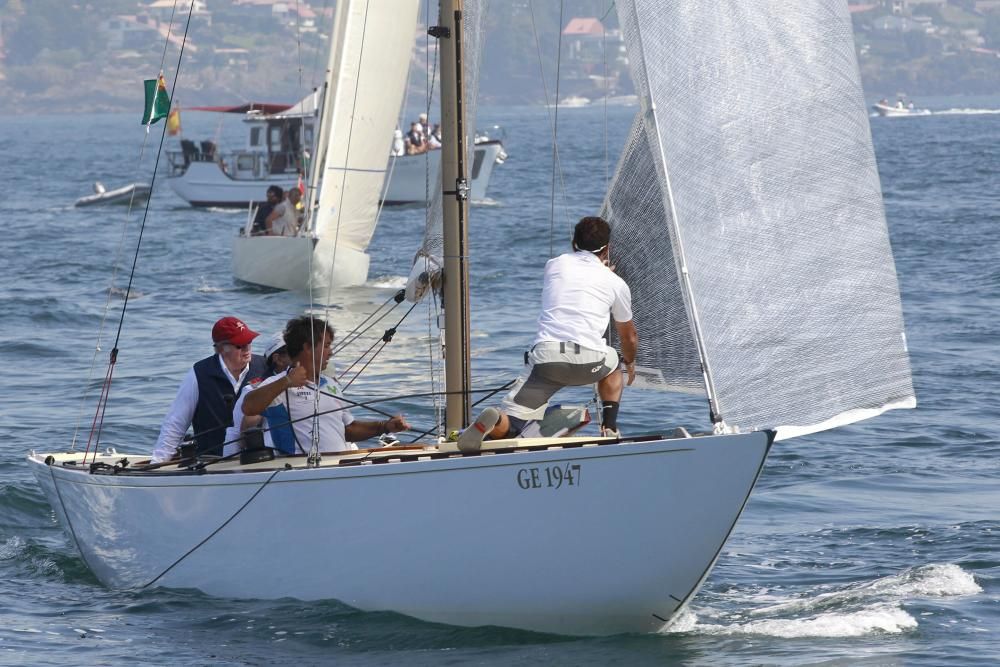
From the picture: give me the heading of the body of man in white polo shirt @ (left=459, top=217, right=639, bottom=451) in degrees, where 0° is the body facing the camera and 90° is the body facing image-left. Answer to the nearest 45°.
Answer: approximately 225°

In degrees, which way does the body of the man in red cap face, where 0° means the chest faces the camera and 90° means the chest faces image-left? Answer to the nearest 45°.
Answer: approximately 315°

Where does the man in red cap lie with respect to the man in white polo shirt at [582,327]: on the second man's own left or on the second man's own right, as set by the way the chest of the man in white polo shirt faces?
on the second man's own left
